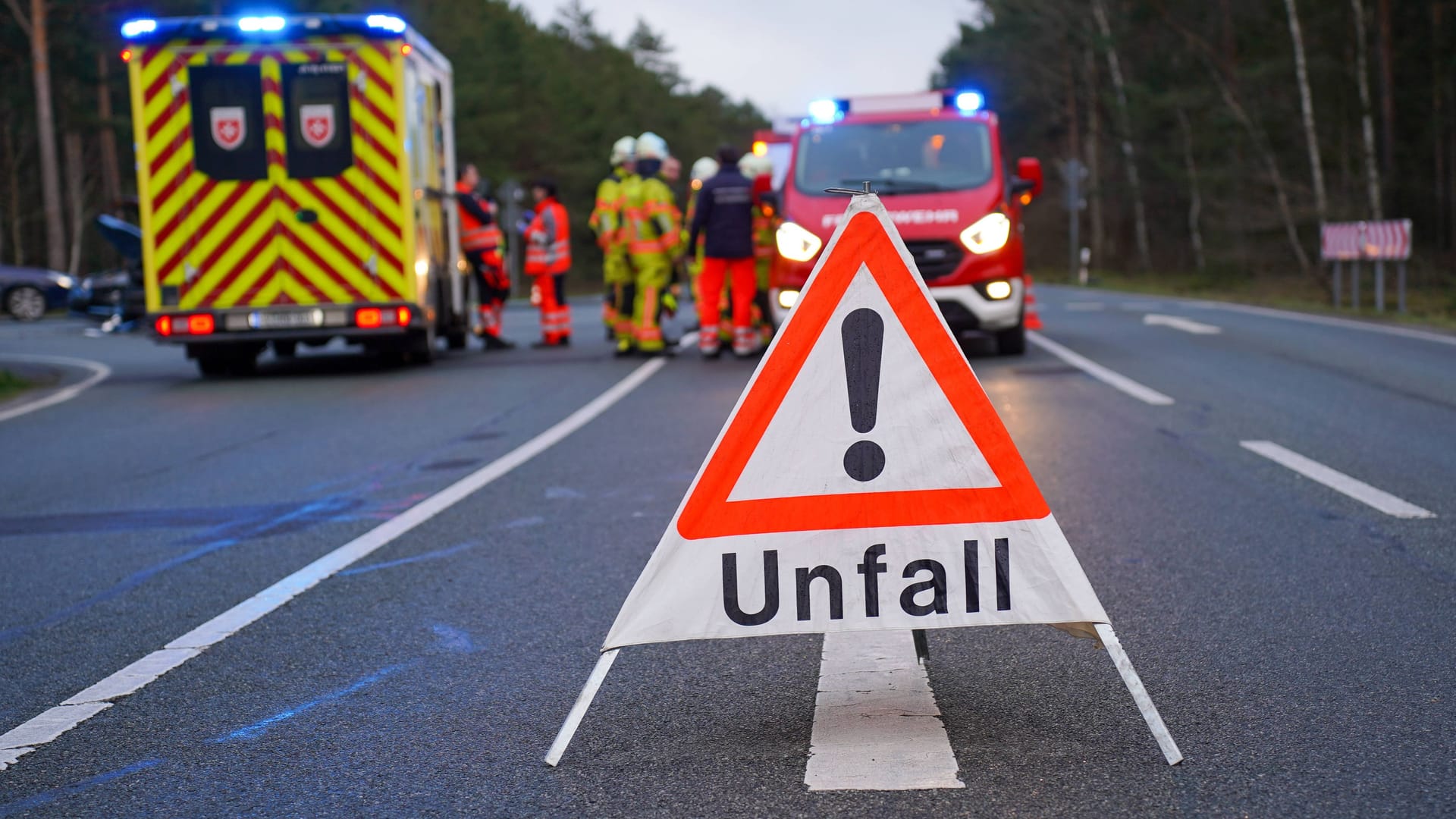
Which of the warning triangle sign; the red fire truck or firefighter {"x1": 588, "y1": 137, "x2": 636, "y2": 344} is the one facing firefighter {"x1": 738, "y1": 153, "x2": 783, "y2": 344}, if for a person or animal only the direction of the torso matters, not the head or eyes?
firefighter {"x1": 588, "y1": 137, "x2": 636, "y2": 344}

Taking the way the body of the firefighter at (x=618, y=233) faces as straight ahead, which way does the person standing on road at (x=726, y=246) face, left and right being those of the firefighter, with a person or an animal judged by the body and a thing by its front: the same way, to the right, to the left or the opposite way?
to the left

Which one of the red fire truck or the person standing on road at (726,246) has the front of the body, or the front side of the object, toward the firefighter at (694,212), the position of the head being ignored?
the person standing on road

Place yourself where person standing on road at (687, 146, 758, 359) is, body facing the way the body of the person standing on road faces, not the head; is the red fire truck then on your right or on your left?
on your right

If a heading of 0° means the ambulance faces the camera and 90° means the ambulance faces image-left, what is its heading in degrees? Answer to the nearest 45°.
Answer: approximately 180°

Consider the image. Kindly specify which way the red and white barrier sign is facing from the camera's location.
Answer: facing the viewer

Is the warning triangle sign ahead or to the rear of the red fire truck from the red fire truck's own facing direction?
ahead

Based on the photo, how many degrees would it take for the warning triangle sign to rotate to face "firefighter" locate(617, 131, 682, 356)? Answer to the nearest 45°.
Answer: approximately 180°

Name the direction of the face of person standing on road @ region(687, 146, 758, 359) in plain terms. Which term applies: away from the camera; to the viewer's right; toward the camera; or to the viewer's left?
away from the camera

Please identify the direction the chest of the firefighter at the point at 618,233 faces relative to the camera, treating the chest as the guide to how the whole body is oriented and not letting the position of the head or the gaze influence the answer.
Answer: to the viewer's right

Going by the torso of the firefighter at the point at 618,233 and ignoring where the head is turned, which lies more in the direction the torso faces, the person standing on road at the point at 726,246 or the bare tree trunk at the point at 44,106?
the person standing on road

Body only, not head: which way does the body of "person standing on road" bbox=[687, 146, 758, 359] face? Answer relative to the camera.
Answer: away from the camera

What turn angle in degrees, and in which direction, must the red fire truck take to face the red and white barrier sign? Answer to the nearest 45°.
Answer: approximately 135° to its left

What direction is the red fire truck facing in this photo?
toward the camera
